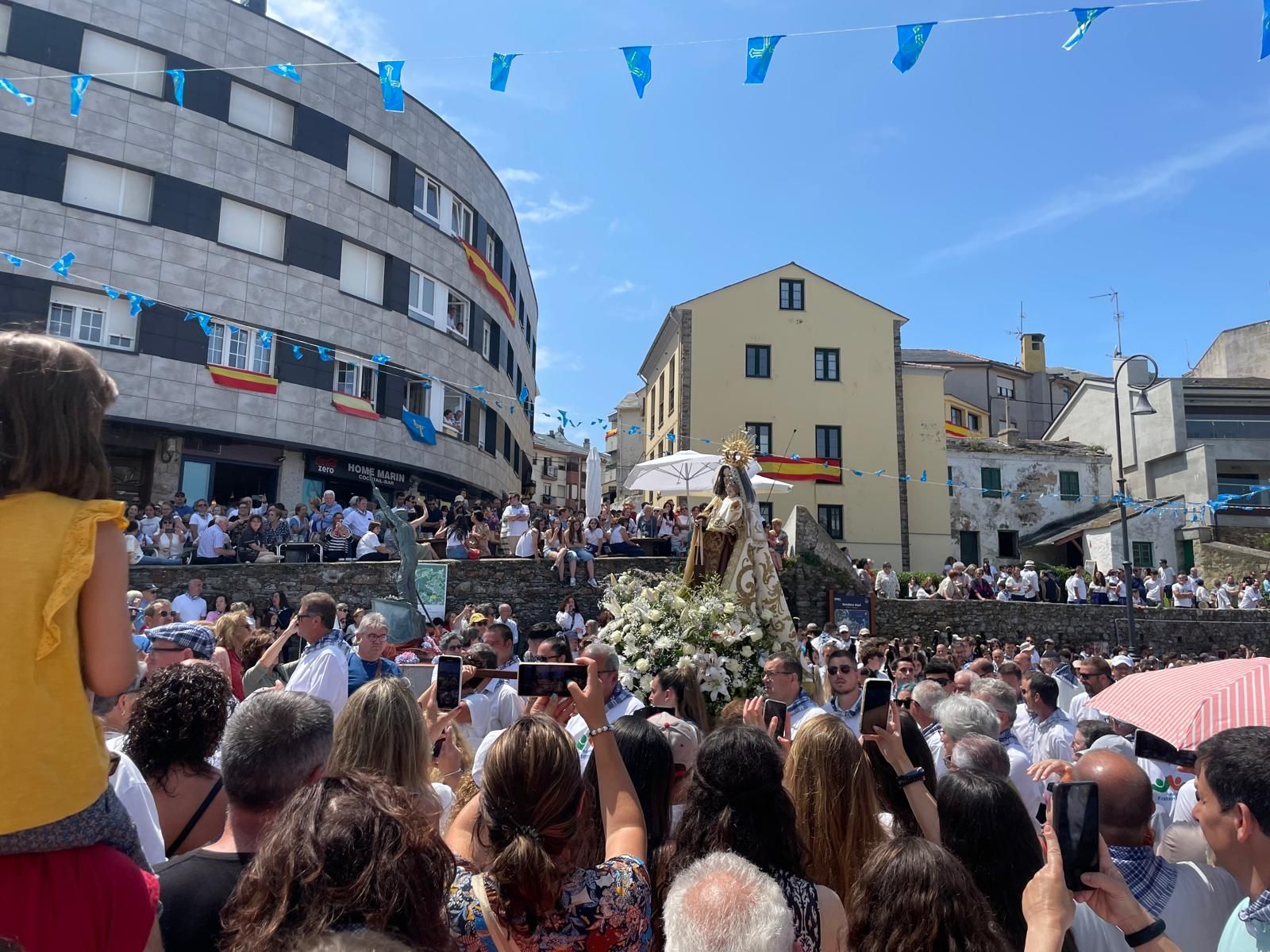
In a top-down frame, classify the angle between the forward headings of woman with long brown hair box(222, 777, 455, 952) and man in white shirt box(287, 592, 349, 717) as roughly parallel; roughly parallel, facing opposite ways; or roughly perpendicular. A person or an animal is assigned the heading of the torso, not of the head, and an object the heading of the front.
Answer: roughly perpendicular

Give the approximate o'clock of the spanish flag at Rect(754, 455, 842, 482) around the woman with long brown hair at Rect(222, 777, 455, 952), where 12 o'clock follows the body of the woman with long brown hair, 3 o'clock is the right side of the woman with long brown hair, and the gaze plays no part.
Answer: The spanish flag is roughly at 1 o'clock from the woman with long brown hair.

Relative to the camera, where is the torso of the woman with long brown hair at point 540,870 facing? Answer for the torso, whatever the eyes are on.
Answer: away from the camera

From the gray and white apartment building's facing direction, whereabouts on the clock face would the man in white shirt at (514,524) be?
The man in white shirt is roughly at 12 o'clock from the gray and white apartment building.

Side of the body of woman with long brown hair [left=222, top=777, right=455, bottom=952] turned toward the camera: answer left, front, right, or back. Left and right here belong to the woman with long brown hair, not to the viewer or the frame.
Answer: back

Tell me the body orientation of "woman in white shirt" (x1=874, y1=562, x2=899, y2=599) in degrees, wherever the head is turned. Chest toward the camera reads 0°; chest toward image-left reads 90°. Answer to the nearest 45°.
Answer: approximately 0°

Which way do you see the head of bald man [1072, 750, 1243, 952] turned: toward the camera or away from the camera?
away from the camera

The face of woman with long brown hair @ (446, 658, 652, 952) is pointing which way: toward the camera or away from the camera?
away from the camera

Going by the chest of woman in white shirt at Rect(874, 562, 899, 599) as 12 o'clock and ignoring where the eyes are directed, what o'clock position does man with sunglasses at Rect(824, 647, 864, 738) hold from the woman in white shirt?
The man with sunglasses is roughly at 12 o'clock from the woman in white shirt.

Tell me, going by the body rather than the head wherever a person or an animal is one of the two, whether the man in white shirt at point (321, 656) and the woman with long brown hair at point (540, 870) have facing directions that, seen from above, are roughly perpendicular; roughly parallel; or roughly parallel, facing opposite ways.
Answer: roughly perpendicular

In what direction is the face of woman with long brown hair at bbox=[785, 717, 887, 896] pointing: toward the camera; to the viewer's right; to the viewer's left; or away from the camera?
away from the camera

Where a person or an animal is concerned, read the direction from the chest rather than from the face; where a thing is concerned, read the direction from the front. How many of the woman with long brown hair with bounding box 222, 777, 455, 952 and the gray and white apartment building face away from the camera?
1

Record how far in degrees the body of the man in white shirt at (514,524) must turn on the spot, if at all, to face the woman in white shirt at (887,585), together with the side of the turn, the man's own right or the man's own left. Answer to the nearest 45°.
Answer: approximately 90° to the man's own left
